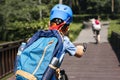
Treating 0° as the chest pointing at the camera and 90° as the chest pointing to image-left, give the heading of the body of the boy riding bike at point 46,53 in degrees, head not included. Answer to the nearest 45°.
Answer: approximately 225°

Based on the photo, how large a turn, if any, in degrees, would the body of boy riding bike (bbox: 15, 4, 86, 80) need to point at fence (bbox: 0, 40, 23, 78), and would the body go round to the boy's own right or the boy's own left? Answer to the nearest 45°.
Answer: approximately 45° to the boy's own left
